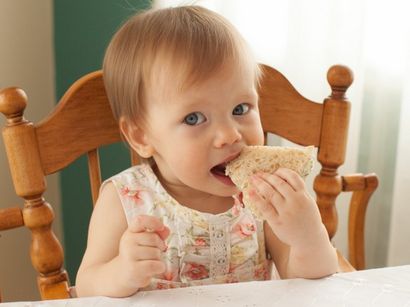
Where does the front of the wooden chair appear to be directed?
toward the camera
